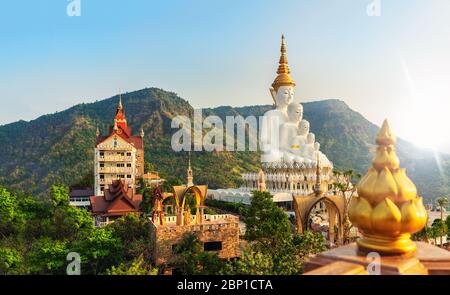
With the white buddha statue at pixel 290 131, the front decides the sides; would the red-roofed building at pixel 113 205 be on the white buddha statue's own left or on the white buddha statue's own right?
on the white buddha statue's own right

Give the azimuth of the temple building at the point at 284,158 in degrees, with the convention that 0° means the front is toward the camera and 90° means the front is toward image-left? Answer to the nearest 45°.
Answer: approximately 315°

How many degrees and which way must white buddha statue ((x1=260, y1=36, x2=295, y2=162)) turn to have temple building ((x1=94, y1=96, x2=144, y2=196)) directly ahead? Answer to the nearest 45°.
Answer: approximately 90° to its right

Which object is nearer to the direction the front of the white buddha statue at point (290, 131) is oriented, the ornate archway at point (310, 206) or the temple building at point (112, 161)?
the ornate archway

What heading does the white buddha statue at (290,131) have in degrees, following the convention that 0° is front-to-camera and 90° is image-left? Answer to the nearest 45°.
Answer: approximately 315°

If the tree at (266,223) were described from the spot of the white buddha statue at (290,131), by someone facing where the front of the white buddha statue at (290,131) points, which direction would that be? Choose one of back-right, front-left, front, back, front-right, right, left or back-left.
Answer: front-right

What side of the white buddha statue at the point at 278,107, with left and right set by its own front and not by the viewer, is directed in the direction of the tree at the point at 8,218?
right

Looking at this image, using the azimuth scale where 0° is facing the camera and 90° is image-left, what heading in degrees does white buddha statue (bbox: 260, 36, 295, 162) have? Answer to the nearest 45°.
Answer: approximately 315°

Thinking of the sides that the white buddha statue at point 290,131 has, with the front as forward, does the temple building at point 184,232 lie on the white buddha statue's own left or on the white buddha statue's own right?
on the white buddha statue's own right
